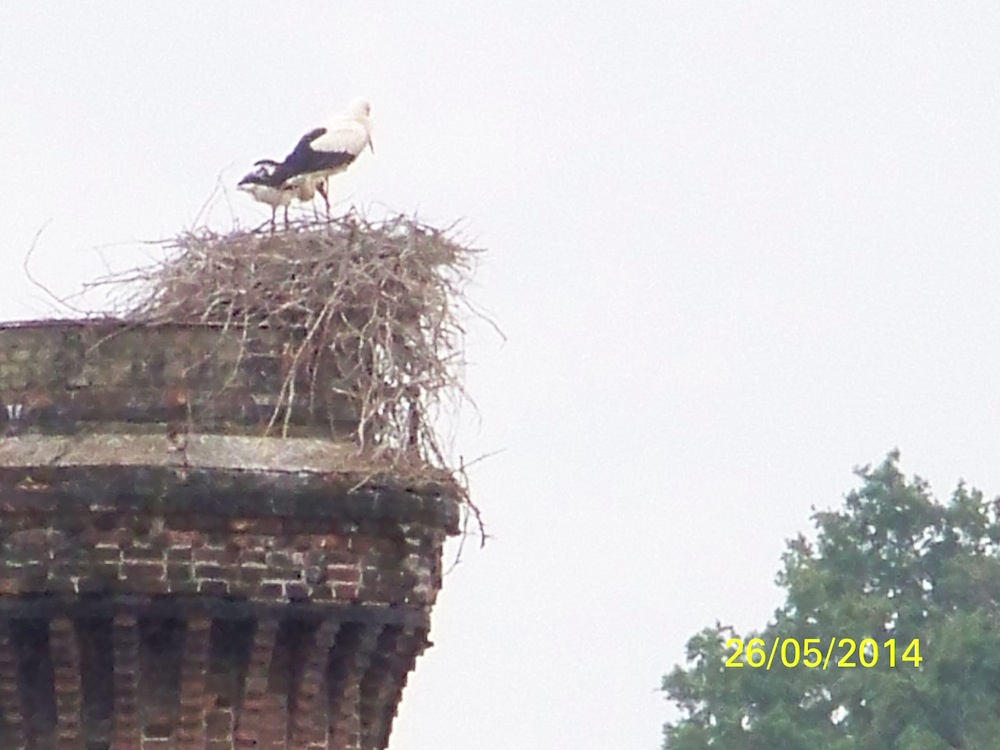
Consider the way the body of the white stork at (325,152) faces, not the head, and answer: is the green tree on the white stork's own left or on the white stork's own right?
on the white stork's own left

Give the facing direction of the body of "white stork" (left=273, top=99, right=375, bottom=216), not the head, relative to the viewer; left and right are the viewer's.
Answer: facing to the right of the viewer
